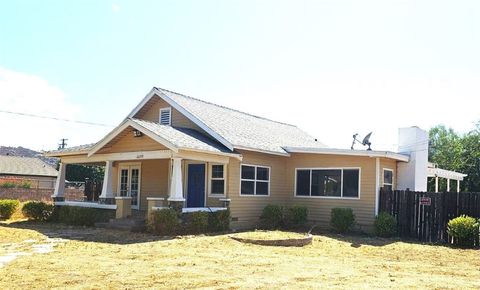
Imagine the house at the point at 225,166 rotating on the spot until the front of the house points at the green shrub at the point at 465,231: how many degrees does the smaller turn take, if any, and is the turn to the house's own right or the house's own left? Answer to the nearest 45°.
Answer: approximately 90° to the house's own left

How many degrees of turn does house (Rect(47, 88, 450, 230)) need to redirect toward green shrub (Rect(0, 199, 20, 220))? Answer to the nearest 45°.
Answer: approximately 45° to its right

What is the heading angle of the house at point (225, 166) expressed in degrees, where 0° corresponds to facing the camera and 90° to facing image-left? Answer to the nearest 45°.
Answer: approximately 45°

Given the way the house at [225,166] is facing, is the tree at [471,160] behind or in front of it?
behind

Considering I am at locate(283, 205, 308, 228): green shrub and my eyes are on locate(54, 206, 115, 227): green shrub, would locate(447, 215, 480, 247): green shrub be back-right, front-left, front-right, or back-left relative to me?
back-left
